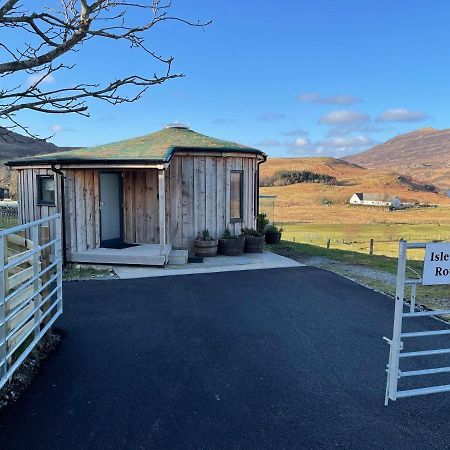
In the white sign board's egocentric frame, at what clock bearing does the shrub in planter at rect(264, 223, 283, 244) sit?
The shrub in planter is roughly at 5 o'clock from the white sign board.

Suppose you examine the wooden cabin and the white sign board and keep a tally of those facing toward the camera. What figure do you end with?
2

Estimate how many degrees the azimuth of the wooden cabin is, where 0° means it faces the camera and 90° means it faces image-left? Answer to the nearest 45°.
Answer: approximately 0°

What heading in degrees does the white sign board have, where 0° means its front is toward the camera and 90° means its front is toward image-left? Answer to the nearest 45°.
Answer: approximately 0°

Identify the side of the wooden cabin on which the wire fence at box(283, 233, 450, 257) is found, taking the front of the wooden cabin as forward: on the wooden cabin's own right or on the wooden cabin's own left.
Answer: on the wooden cabin's own left

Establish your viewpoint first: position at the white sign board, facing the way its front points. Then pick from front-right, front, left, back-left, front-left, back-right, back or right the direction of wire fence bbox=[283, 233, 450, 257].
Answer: back

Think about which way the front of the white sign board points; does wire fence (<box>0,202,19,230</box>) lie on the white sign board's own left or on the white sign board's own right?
on the white sign board's own right

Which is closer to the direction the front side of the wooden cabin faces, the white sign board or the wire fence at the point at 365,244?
the white sign board

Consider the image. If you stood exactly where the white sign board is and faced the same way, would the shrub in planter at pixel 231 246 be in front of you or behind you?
behind

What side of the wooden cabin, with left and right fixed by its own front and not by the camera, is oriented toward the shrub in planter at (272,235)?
left

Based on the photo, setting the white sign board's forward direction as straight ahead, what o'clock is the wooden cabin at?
The wooden cabin is roughly at 4 o'clock from the white sign board.

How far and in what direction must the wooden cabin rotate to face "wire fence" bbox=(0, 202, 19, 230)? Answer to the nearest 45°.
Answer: approximately 135° to its right

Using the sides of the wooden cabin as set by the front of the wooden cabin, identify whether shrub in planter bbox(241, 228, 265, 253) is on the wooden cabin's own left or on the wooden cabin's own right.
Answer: on the wooden cabin's own left
